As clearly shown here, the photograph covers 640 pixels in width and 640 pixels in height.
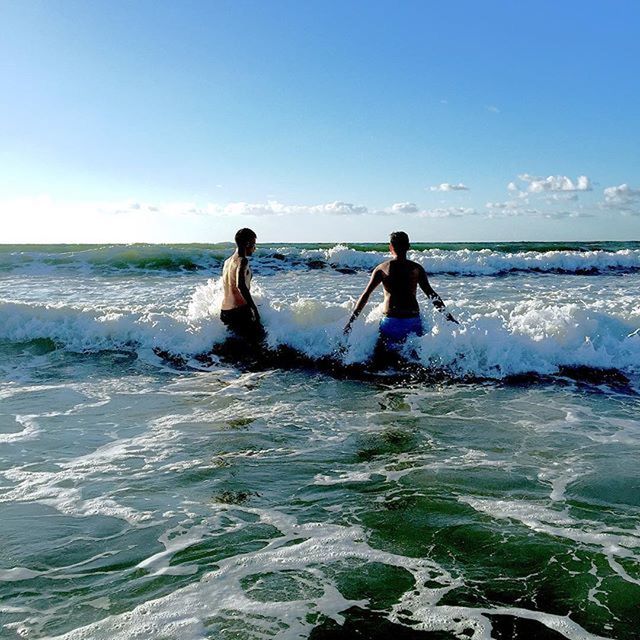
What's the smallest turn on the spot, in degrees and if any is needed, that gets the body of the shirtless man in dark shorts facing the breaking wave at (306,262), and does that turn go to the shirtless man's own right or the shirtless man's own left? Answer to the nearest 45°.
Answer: approximately 45° to the shirtless man's own left

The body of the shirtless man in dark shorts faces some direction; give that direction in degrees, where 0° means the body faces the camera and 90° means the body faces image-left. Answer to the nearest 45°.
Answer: approximately 225°

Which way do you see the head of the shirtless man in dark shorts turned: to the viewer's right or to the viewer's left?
to the viewer's right

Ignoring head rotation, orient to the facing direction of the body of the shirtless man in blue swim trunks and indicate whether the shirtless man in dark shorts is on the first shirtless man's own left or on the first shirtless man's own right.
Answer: on the first shirtless man's own left

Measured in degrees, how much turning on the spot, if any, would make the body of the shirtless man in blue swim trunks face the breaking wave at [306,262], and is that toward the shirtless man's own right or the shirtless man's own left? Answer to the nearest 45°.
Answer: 0° — they already face it

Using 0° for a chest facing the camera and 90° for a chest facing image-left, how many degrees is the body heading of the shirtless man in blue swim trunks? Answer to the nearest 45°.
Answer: approximately 180°

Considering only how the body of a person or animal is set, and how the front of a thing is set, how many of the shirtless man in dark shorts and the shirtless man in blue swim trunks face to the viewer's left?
0

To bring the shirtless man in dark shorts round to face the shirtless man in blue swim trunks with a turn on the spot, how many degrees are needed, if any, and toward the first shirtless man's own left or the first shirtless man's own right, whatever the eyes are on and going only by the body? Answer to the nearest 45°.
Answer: approximately 90° to the first shirtless man's own right
